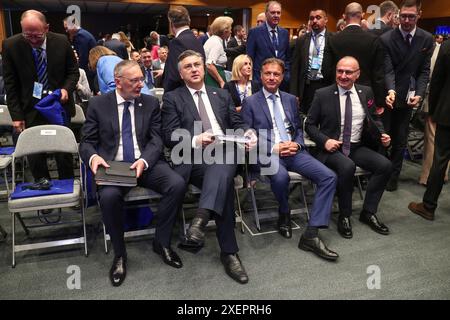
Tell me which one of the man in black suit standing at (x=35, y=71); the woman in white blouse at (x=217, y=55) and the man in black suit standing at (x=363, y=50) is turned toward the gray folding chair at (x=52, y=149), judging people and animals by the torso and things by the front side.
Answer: the man in black suit standing at (x=35, y=71)

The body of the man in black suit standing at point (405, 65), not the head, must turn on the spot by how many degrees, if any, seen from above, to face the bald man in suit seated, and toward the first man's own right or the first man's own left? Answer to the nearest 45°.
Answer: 0° — they already face them

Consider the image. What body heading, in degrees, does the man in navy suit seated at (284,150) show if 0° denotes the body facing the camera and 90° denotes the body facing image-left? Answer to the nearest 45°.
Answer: approximately 315°

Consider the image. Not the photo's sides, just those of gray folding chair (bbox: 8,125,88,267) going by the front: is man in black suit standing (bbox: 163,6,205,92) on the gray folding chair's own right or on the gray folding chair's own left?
on the gray folding chair's own left

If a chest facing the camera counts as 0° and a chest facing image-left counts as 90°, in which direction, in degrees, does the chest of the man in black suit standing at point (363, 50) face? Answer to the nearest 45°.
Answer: approximately 180°

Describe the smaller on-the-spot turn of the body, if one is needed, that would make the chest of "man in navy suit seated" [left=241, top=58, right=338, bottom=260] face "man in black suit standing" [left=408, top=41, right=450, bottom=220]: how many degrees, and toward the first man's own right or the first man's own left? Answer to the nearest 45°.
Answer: approximately 45° to the first man's own left

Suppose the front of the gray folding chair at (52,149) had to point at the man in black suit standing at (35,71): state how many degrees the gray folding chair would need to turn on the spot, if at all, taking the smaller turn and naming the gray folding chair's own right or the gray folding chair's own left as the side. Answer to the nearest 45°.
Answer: approximately 180°

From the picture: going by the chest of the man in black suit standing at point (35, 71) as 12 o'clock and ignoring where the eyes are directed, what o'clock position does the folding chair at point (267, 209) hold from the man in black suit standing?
The folding chair is roughly at 10 o'clock from the man in black suit standing.
